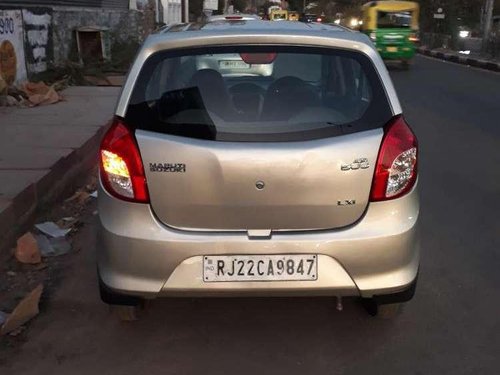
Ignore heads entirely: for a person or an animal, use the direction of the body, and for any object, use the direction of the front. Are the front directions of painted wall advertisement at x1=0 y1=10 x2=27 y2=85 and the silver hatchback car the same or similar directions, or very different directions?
very different directions

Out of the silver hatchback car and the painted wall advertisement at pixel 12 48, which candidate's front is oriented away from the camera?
the silver hatchback car

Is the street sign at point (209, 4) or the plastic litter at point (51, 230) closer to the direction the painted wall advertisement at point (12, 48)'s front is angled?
the plastic litter

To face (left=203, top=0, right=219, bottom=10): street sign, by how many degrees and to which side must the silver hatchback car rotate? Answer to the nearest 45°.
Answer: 0° — it already faces it

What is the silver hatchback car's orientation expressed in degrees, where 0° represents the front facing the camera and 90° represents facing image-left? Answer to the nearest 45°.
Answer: approximately 180°

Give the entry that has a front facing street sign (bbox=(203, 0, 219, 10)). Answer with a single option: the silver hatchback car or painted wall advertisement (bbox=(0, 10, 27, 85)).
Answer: the silver hatchback car

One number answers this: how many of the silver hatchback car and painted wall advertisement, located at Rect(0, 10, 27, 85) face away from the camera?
1

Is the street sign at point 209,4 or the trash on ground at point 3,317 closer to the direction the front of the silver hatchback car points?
the street sign

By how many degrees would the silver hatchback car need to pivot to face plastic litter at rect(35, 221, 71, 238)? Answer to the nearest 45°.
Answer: approximately 45° to its left
